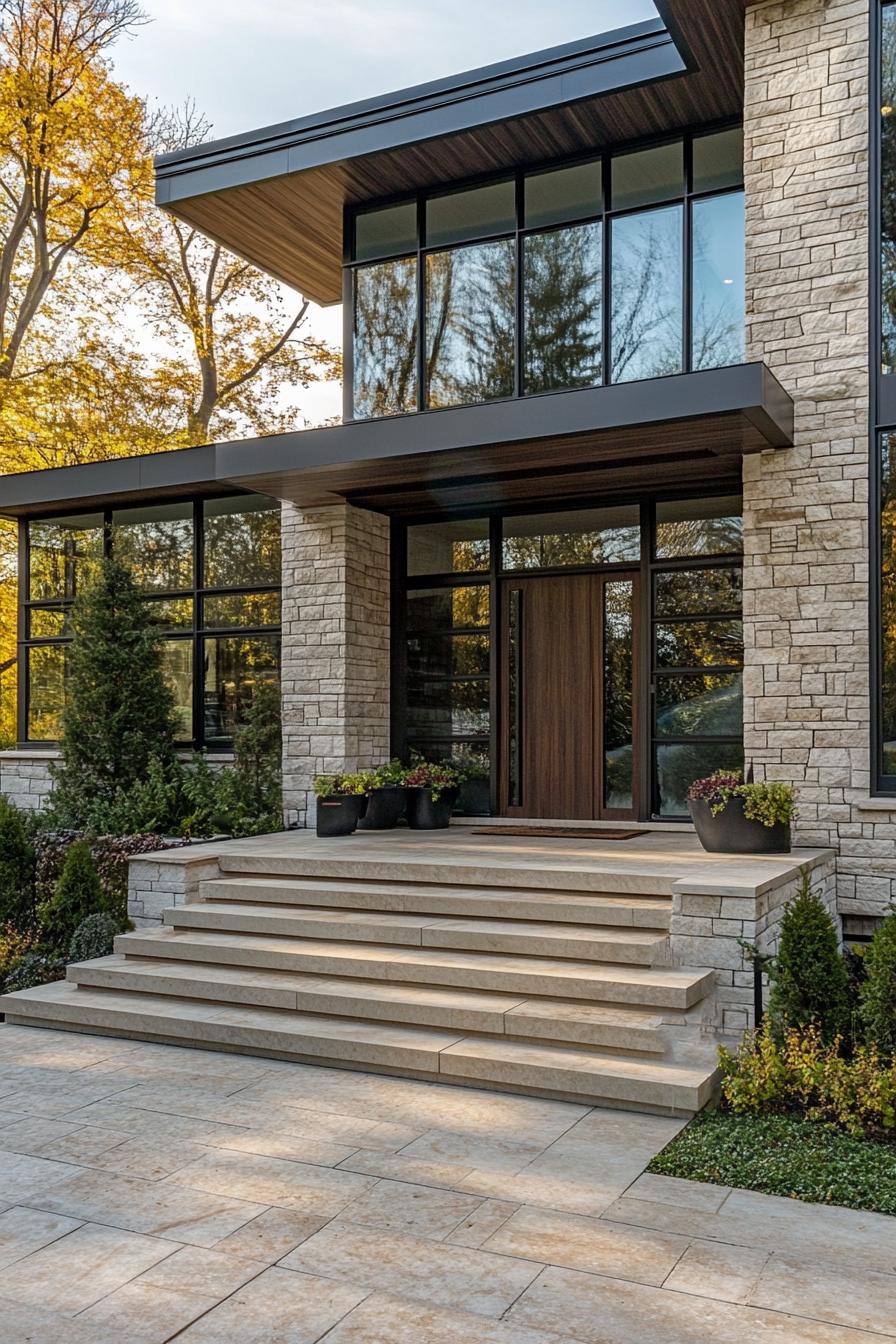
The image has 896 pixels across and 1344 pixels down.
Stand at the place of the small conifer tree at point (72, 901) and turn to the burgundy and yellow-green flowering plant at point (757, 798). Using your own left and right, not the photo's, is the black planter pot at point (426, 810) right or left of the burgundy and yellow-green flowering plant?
left

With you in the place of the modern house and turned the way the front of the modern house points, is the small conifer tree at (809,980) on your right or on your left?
on your left

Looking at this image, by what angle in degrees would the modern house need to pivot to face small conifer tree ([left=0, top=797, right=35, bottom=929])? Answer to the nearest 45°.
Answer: approximately 45° to its right

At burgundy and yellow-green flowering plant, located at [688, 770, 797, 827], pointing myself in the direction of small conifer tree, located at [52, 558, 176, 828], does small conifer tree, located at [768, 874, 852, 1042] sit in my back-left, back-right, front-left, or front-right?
back-left

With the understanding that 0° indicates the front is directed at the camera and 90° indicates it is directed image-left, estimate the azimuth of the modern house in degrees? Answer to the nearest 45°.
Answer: approximately 45°

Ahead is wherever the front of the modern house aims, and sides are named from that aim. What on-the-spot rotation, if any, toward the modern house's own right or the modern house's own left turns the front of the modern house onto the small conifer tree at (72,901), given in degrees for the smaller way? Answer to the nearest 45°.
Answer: approximately 45° to the modern house's own right

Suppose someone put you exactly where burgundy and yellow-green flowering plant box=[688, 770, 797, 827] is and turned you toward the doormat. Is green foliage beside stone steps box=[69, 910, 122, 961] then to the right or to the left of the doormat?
left
